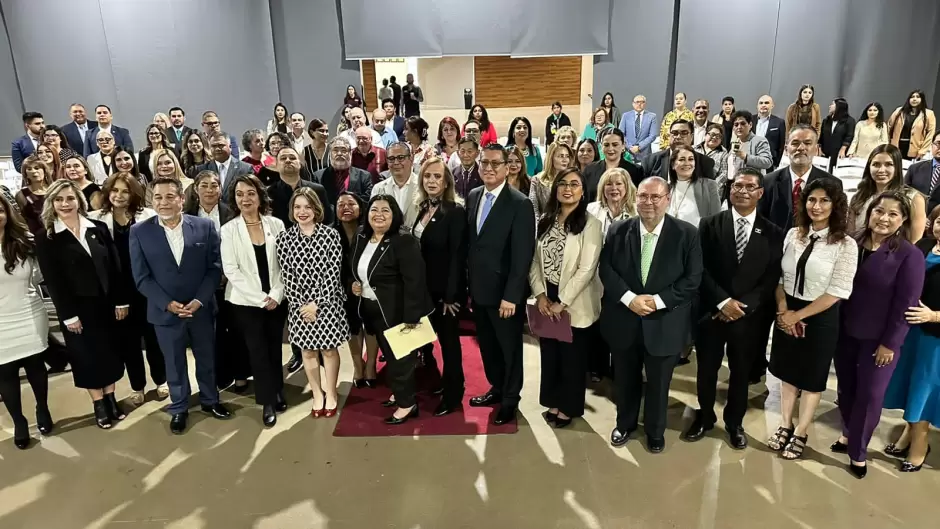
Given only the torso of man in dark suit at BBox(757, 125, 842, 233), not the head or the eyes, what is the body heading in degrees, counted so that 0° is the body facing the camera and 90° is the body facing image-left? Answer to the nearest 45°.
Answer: approximately 0°

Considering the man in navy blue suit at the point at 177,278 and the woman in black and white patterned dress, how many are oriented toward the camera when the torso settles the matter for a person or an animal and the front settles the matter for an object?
2

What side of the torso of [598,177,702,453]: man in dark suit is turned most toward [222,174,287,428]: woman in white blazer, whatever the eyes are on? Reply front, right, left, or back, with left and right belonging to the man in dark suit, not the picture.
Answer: right

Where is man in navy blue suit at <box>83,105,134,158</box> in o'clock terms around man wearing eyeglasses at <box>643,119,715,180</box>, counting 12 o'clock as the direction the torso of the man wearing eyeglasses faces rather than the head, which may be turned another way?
The man in navy blue suit is roughly at 3 o'clock from the man wearing eyeglasses.

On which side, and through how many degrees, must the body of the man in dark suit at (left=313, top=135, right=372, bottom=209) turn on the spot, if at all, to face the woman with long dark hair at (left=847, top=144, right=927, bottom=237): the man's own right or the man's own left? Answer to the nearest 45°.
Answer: approximately 45° to the man's own left

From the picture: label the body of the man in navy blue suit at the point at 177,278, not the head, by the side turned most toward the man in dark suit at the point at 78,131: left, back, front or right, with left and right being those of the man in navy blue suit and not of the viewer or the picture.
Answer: back

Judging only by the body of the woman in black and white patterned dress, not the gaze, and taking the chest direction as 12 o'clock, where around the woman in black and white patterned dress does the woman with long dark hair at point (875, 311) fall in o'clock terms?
The woman with long dark hair is roughly at 10 o'clock from the woman in black and white patterned dress.
